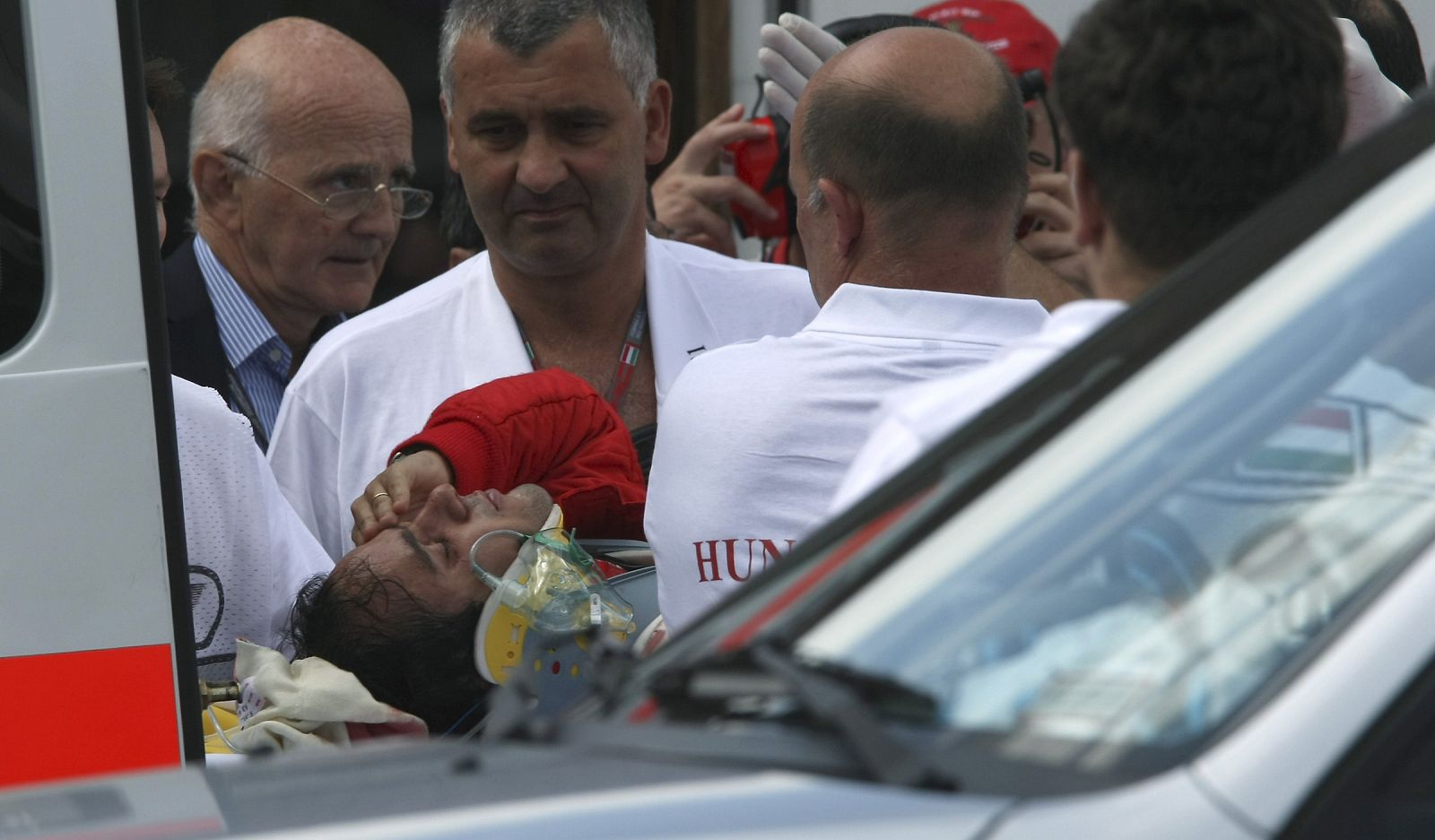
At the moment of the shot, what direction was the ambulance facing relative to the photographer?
facing the viewer and to the left of the viewer

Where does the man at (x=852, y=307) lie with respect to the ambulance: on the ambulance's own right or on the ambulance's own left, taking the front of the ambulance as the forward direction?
on the ambulance's own right

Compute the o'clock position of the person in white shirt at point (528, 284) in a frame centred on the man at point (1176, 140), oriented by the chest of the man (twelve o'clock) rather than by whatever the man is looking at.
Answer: The person in white shirt is roughly at 11 o'clock from the man.

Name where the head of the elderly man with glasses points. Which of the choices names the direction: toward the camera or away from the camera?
toward the camera

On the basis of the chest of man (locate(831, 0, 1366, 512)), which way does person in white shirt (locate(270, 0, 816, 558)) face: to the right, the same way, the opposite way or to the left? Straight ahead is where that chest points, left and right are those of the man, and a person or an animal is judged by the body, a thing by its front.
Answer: the opposite way

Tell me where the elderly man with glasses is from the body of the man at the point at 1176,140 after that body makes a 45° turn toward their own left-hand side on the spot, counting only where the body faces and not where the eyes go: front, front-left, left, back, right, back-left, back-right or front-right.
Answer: front

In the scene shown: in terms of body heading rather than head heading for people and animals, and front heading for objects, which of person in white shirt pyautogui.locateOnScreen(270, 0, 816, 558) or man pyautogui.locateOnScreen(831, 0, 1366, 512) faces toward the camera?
the person in white shirt

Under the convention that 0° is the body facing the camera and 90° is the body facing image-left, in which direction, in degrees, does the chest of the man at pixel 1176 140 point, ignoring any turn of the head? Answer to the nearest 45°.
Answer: approximately 180°

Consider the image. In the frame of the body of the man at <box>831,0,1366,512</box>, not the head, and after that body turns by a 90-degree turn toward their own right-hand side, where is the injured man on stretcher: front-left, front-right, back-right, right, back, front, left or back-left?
back-left

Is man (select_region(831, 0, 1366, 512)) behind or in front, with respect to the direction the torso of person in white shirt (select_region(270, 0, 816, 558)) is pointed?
in front

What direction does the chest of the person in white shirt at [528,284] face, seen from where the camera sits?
toward the camera

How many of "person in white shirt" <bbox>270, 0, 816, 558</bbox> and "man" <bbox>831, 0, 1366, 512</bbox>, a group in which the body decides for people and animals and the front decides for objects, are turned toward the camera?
1

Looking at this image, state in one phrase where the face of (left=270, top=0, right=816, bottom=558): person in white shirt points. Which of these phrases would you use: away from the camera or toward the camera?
toward the camera

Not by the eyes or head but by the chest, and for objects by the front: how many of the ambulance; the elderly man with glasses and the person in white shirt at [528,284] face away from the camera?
0
